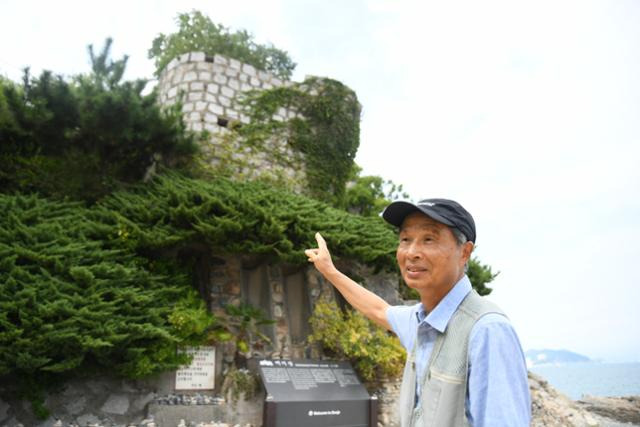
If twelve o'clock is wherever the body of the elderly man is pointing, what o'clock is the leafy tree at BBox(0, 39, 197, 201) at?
The leafy tree is roughly at 3 o'clock from the elderly man.

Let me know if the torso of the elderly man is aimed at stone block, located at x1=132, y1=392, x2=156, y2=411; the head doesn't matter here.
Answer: no

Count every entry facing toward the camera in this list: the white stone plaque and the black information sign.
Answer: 2

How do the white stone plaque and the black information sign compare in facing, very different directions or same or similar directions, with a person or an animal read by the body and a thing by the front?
same or similar directions

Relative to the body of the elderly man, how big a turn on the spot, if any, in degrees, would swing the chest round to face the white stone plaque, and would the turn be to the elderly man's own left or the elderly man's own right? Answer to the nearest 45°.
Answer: approximately 90° to the elderly man's own right

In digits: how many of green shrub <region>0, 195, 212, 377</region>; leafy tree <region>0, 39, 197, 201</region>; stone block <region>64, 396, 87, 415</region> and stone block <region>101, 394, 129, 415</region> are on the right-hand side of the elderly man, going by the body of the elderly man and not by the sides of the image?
4

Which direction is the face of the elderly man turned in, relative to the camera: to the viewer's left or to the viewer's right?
to the viewer's left

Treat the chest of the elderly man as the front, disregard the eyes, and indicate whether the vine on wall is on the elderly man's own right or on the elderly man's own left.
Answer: on the elderly man's own right

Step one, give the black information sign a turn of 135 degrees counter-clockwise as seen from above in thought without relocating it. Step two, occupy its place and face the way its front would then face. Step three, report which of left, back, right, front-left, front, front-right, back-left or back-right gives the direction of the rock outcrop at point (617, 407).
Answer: front

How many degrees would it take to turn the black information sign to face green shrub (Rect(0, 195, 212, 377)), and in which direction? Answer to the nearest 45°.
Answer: approximately 90° to its right

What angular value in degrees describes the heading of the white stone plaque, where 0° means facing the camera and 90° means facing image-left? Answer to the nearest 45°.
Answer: approximately 0°

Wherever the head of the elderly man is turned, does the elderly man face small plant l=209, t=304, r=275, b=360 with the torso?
no

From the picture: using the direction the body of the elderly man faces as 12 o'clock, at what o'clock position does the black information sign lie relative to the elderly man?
The black information sign is roughly at 4 o'clock from the elderly man.

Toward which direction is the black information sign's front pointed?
toward the camera

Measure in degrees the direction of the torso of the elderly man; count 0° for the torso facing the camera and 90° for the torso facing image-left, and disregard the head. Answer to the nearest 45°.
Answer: approximately 45°

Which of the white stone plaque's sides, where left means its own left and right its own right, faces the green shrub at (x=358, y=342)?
left

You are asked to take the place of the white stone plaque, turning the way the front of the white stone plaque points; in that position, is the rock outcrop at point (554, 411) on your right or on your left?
on your left
